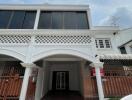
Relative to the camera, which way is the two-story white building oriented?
toward the camera

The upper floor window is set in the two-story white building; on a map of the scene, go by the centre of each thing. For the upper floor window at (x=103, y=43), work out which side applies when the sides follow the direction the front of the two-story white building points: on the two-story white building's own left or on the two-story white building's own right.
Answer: on the two-story white building's own left
